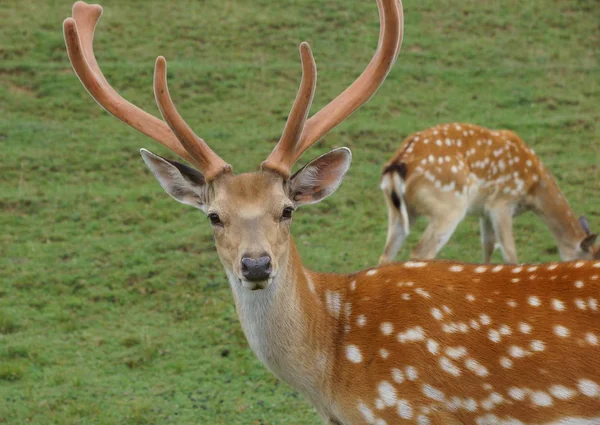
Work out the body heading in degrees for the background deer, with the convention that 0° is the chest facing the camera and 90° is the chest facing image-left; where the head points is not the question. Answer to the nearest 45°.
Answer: approximately 270°

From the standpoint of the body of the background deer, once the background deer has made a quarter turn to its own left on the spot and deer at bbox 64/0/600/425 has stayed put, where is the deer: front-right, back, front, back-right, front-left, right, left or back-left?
back

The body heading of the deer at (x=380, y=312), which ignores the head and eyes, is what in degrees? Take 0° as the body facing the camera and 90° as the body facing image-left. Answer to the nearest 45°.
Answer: approximately 90°
